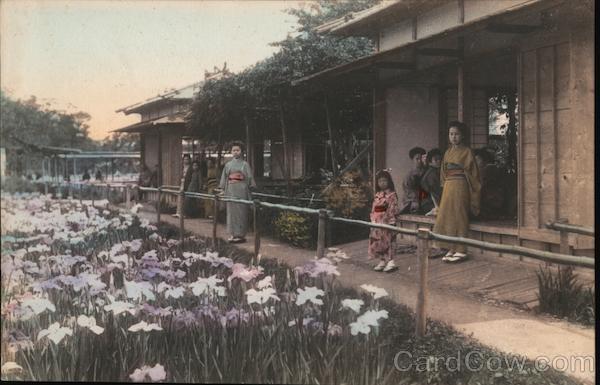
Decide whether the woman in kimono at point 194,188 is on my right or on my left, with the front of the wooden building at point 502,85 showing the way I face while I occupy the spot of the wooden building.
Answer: on my right

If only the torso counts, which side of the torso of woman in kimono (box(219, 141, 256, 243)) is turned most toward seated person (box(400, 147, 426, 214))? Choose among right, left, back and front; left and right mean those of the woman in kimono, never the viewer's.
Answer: left

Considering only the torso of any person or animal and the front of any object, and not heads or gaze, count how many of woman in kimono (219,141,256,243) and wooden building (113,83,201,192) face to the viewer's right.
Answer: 0

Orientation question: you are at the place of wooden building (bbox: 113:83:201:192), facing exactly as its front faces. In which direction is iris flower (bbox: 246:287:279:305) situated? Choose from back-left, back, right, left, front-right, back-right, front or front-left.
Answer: front-left

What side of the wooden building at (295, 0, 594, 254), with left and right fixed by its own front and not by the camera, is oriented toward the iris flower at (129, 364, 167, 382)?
front

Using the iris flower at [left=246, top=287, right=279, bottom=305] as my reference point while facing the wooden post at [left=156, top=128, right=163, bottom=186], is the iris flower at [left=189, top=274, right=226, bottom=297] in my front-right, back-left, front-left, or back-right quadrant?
front-left

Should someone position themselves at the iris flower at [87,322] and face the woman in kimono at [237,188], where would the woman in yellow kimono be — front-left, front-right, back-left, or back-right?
front-right

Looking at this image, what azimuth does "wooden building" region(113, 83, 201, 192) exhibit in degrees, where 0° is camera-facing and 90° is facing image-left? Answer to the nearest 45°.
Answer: approximately 45°

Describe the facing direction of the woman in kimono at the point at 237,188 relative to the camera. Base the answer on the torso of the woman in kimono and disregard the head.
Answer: toward the camera

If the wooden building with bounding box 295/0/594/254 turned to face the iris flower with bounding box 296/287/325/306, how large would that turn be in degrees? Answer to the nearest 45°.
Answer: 0° — it already faces it

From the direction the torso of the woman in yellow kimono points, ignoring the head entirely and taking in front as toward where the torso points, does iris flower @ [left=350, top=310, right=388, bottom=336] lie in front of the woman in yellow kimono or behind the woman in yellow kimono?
in front

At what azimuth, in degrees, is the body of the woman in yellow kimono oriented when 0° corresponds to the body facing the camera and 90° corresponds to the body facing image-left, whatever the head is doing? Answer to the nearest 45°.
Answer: approximately 45°

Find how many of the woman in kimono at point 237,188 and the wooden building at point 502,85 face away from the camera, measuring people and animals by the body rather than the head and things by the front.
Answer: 0
